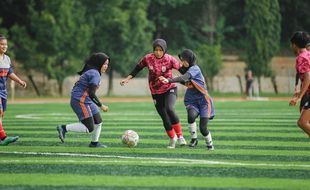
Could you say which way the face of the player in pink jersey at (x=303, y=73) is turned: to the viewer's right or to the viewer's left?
to the viewer's left

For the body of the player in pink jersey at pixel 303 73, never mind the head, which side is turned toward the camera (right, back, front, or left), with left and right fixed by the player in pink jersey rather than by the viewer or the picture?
left

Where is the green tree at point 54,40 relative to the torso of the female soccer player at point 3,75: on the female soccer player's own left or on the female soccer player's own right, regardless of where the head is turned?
on the female soccer player's own left

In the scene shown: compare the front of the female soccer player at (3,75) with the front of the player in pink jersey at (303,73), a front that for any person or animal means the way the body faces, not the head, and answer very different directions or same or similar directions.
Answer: very different directions

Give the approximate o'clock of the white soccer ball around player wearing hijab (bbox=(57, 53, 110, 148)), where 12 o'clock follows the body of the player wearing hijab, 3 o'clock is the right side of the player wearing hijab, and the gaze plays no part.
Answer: The white soccer ball is roughly at 1 o'clock from the player wearing hijab.

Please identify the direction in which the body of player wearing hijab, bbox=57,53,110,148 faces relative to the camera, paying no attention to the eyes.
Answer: to the viewer's right

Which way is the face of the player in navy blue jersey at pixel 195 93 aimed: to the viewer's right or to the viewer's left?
to the viewer's left
